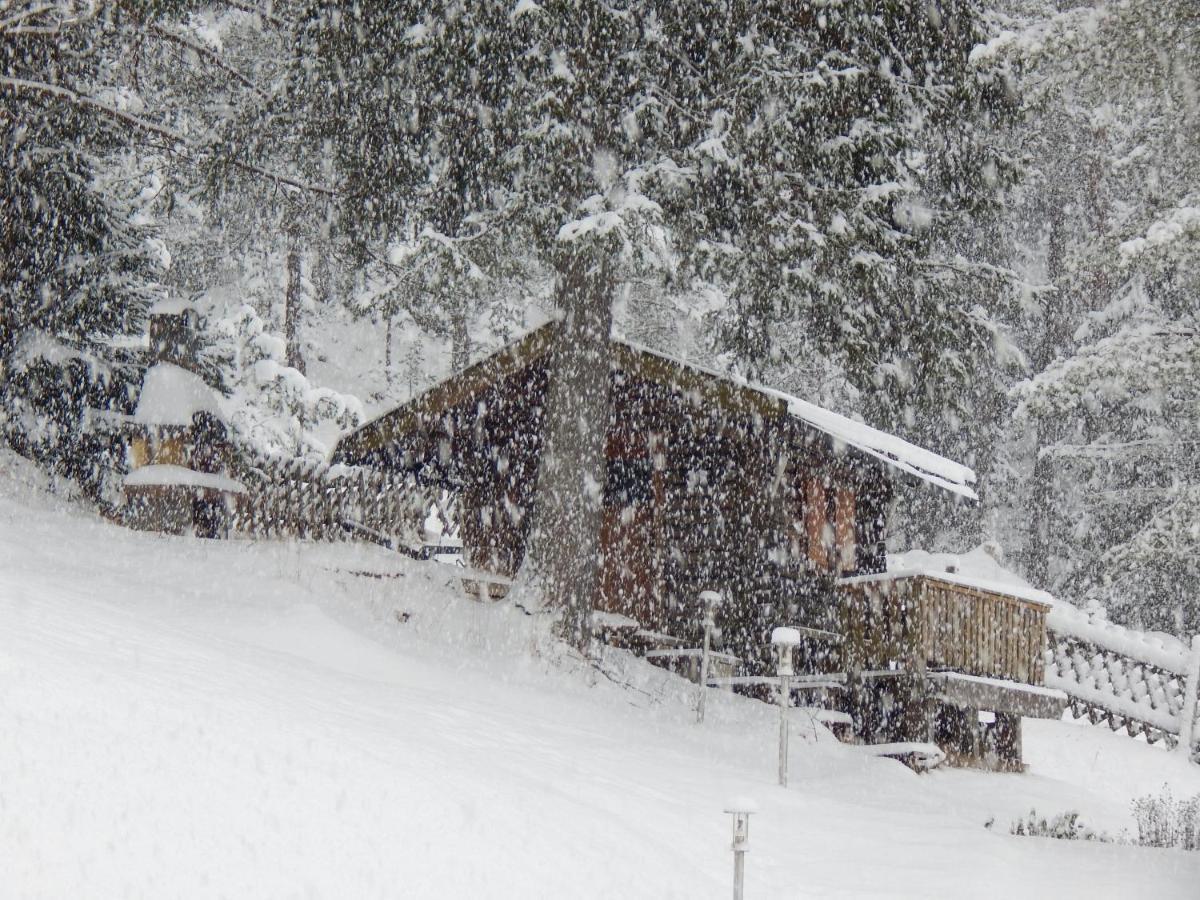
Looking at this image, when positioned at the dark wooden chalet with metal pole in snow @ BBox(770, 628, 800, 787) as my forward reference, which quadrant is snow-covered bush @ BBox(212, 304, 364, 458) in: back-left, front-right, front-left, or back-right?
back-right

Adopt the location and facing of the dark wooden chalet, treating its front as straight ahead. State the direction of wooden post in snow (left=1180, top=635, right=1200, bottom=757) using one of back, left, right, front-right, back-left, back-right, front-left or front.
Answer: left

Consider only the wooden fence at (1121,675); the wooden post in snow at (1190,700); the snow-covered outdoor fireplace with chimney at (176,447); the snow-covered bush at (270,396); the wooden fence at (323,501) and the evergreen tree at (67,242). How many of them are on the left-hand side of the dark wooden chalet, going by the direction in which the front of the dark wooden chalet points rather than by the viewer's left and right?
2
